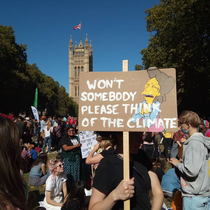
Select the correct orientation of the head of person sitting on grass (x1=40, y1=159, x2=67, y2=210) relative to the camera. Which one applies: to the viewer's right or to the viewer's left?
to the viewer's right

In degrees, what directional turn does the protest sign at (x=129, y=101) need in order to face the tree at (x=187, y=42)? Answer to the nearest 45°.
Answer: approximately 180°

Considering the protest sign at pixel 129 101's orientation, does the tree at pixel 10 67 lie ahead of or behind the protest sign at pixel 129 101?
behind

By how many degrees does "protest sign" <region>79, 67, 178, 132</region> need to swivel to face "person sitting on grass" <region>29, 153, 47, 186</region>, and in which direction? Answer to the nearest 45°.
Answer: approximately 135° to its right

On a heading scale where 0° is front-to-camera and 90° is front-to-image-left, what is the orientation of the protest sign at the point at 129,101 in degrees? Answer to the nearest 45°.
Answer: approximately 0°

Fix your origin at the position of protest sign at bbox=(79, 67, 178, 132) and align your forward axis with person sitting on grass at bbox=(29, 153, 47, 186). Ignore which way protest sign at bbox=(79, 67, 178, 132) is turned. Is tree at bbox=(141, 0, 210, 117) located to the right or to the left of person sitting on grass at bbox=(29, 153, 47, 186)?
right
